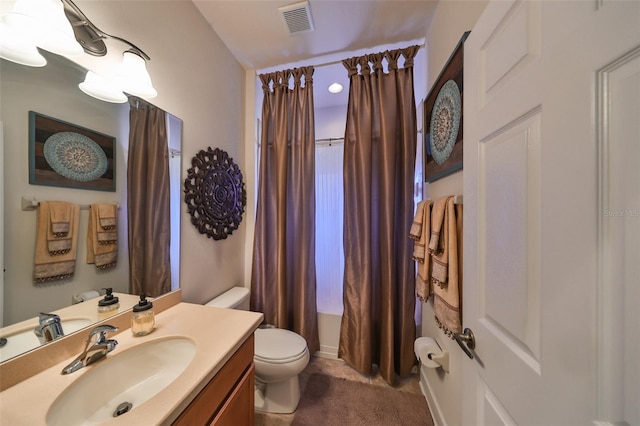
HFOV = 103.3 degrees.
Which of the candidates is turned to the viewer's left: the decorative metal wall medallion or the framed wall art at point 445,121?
the framed wall art

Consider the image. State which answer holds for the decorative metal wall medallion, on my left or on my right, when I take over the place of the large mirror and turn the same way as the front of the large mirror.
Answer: on my left

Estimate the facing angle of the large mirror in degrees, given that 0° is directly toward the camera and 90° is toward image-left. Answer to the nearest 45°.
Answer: approximately 315°

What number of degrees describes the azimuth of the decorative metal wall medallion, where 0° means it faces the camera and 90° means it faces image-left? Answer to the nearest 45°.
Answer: approximately 315°

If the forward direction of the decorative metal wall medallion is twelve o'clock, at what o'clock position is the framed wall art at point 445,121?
The framed wall art is roughly at 12 o'clock from the decorative metal wall medallion.

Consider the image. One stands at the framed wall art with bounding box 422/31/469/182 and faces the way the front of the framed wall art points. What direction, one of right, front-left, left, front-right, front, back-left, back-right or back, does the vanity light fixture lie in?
front-left

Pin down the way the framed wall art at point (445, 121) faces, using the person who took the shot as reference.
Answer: facing to the left of the viewer

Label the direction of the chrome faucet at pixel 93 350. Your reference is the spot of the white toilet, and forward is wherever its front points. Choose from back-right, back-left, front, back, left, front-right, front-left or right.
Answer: right

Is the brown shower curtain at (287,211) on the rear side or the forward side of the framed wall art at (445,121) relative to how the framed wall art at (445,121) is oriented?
on the forward side
